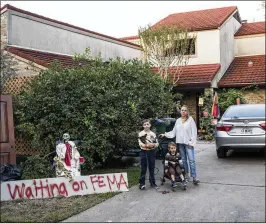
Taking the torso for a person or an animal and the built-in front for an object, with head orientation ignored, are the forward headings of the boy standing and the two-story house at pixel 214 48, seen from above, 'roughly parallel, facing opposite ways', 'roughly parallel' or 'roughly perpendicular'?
roughly parallel

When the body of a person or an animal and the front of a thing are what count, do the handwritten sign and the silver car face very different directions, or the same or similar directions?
very different directions

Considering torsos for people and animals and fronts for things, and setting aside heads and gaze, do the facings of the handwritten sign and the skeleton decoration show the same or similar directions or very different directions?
same or similar directions

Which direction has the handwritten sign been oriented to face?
toward the camera

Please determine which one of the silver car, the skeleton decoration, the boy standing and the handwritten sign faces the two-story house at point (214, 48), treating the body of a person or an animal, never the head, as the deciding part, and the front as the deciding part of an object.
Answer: the silver car

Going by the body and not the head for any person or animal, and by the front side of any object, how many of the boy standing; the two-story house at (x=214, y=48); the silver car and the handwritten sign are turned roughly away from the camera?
1

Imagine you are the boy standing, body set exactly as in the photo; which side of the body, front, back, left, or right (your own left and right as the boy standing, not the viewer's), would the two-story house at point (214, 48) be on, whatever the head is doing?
back

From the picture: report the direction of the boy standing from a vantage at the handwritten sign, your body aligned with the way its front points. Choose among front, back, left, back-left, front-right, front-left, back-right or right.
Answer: left

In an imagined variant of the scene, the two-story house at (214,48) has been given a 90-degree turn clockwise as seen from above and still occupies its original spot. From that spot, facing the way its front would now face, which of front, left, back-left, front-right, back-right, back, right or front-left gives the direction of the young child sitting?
left

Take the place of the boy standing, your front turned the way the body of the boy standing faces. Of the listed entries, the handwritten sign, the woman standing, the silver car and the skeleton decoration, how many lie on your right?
2

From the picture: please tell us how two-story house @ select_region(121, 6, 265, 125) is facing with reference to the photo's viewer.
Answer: facing the viewer

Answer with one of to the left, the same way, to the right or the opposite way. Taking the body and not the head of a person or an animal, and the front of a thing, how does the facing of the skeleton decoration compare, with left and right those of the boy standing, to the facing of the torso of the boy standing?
the same way

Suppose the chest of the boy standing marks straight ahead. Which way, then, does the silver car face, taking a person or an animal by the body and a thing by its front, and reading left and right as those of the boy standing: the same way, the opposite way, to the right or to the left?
the opposite way

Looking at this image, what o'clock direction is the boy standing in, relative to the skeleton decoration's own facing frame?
The boy standing is roughly at 10 o'clock from the skeleton decoration.

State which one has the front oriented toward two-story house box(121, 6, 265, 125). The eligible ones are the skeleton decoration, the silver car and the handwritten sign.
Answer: the silver car

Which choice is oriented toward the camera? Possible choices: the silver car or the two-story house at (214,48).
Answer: the two-story house

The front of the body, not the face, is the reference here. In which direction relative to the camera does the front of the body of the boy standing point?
toward the camera

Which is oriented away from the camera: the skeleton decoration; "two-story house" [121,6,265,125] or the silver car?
the silver car

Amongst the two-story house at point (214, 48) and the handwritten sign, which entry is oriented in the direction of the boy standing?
the two-story house

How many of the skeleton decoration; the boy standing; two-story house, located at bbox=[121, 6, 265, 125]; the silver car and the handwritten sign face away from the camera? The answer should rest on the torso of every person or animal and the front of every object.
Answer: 1

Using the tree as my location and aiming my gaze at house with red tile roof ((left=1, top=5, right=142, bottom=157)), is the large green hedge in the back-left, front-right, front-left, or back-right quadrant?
front-left

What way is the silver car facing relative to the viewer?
away from the camera

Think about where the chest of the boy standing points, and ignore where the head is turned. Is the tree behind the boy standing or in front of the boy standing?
behind
